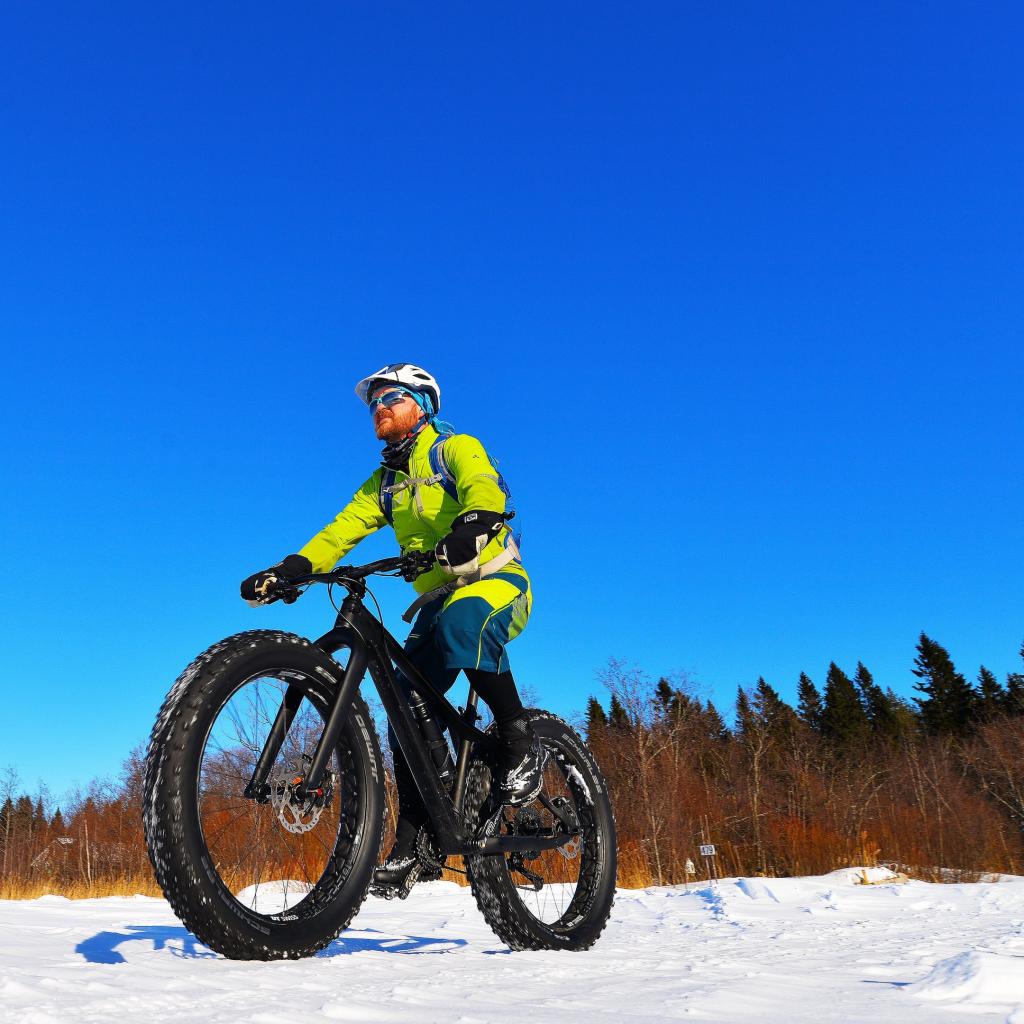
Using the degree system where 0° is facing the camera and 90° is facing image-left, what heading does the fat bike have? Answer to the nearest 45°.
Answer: approximately 45°

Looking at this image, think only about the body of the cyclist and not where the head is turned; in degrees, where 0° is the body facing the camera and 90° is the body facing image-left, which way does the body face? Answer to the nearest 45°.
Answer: approximately 45°
